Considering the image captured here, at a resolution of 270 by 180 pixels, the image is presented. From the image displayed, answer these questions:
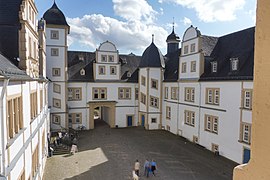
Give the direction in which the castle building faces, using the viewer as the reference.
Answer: facing the viewer

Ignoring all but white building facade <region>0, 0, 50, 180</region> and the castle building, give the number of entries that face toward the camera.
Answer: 1

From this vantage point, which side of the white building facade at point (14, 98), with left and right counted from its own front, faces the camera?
right

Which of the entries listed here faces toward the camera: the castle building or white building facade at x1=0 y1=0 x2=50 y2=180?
the castle building

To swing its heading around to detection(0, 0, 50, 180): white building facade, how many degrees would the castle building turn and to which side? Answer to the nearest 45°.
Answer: approximately 45° to its right
